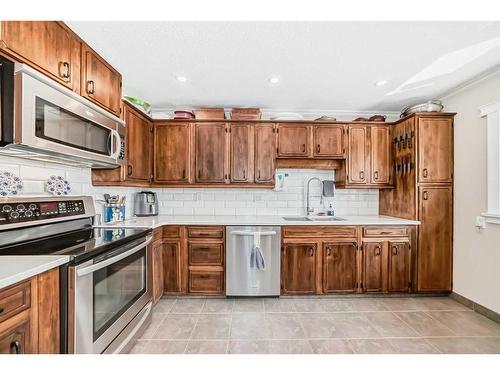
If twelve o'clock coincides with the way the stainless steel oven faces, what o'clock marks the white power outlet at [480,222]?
The white power outlet is roughly at 11 o'clock from the stainless steel oven.

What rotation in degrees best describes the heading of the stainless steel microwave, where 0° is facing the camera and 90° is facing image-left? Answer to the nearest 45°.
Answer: approximately 315°

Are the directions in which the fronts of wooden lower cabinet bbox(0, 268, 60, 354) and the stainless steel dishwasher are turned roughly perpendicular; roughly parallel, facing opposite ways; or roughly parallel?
roughly perpendicular

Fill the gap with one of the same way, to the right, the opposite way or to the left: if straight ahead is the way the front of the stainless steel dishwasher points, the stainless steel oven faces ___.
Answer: to the left

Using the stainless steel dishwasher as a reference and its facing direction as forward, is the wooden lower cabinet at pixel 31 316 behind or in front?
in front

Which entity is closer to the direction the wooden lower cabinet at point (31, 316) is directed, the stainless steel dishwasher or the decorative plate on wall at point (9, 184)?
the stainless steel dishwasher

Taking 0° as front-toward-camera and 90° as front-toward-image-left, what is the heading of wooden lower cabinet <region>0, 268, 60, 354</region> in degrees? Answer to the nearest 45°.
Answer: approximately 315°

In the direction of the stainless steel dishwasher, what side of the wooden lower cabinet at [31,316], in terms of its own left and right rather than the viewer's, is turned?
left

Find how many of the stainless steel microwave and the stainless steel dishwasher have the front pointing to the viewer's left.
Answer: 0

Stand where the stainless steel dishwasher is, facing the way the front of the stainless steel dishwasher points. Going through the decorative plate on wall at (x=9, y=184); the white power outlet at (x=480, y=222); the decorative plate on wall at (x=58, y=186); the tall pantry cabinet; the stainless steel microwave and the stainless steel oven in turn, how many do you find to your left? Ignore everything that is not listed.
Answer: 2

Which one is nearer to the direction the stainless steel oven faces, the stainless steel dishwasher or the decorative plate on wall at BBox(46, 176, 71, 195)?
the stainless steel dishwasher
